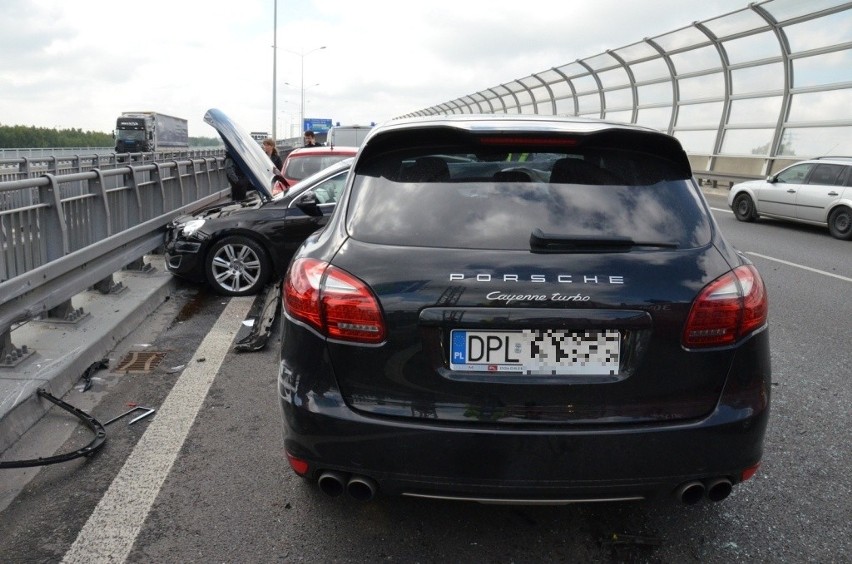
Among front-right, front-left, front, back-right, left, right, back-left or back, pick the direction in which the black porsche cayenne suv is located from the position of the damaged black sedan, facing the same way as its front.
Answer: left

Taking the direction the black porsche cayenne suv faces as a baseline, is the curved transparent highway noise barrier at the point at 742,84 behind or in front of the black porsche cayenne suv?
in front

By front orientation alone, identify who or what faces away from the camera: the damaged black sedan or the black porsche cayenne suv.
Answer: the black porsche cayenne suv

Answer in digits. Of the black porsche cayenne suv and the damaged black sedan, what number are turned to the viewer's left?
1

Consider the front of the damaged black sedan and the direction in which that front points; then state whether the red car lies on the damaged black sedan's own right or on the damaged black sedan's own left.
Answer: on the damaged black sedan's own right

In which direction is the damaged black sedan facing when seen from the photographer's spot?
facing to the left of the viewer

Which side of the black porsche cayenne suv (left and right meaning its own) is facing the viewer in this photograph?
back

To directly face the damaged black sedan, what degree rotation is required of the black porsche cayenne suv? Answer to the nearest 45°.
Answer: approximately 45° to its left
